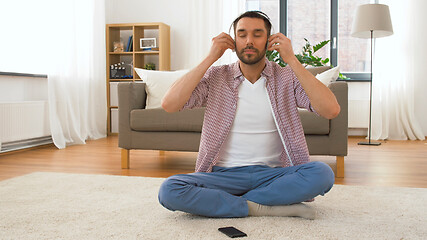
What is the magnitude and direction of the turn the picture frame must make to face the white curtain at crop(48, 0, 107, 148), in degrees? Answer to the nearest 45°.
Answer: approximately 45° to its right

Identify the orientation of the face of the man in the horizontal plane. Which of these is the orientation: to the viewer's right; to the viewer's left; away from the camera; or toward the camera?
toward the camera

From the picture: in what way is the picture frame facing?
toward the camera

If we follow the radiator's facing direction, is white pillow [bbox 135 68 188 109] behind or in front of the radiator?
in front

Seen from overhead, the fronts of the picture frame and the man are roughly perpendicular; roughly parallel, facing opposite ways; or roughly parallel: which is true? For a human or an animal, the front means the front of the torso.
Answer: roughly parallel

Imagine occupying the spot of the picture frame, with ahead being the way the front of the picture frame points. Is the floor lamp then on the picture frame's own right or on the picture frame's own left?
on the picture frame's own left

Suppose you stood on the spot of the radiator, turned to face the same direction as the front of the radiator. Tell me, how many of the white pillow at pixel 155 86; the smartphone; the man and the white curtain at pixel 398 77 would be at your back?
0

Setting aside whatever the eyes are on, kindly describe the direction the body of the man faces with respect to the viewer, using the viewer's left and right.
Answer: facing the viewer

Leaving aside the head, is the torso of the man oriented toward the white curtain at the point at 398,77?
no

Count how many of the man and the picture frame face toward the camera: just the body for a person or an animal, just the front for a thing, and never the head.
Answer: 2

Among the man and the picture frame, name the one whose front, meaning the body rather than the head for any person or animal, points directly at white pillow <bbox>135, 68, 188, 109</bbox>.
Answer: the picture frame

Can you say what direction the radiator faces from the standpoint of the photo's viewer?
facing the viewer and to the right of the viewer

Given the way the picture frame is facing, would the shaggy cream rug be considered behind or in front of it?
in front

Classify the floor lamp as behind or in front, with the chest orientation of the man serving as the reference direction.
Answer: behind

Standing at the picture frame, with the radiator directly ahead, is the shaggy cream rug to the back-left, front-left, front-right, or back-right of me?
front-left

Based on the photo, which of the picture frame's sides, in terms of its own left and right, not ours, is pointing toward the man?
front

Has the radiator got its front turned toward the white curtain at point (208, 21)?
no
